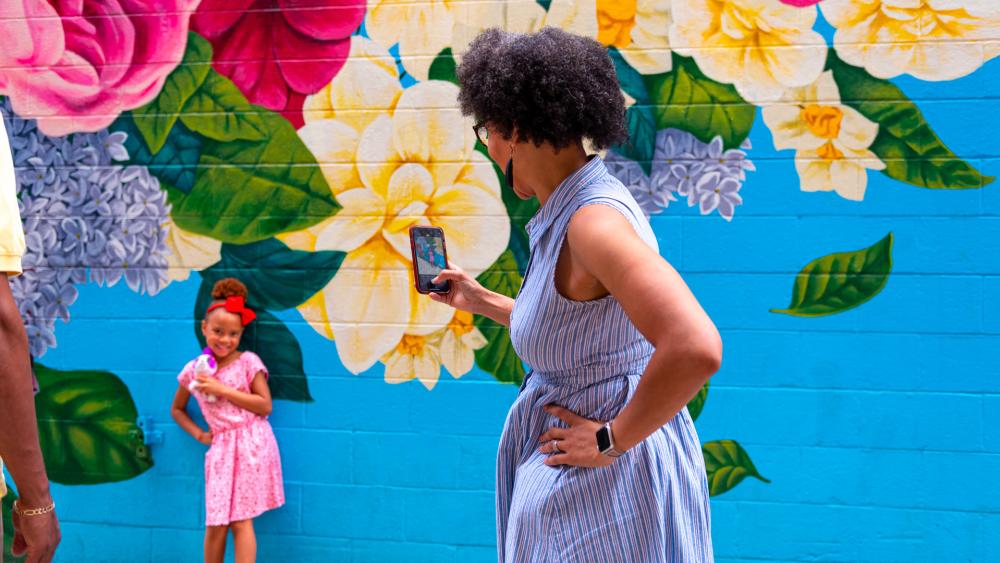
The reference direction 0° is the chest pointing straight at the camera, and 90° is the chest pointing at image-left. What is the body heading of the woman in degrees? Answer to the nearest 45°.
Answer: approximately 90°

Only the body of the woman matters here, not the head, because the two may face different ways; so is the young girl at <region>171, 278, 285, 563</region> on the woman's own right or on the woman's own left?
on the woman's own right
